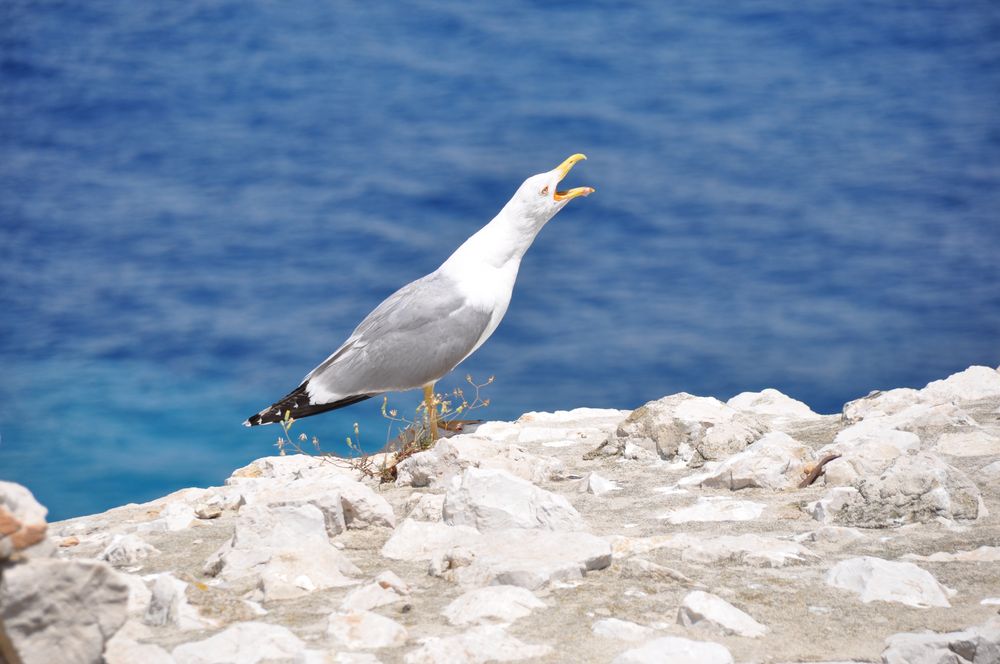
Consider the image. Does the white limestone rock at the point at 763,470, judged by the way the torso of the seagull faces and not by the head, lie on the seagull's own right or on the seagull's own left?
on the seagull's own right

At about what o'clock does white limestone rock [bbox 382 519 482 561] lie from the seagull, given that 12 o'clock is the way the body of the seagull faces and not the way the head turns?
The white limestone rock is roughly at 3 o'clock from the seagull.

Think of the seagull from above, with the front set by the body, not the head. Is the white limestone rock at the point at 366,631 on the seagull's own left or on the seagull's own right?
on the seagull's own right

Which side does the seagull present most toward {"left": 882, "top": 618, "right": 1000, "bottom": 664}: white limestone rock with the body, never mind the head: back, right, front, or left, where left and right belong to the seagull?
right

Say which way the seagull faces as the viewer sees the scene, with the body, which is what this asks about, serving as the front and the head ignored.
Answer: to the viewer's right

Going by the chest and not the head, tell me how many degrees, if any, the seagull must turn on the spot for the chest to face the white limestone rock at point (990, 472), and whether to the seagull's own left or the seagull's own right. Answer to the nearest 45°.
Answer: approximately 45° to the seagull's own right

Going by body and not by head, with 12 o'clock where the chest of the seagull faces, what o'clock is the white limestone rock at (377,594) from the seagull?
The white limestone rock is roughly at 3 o'clock from the seagull.

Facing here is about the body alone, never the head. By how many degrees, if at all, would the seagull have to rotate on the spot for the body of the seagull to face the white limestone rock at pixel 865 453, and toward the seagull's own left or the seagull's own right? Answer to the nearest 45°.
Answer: approximately 45° to the seagull's own right
